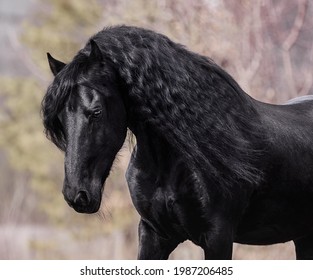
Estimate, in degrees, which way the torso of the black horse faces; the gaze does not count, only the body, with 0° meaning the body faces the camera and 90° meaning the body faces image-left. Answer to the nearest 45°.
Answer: approximately 45°
